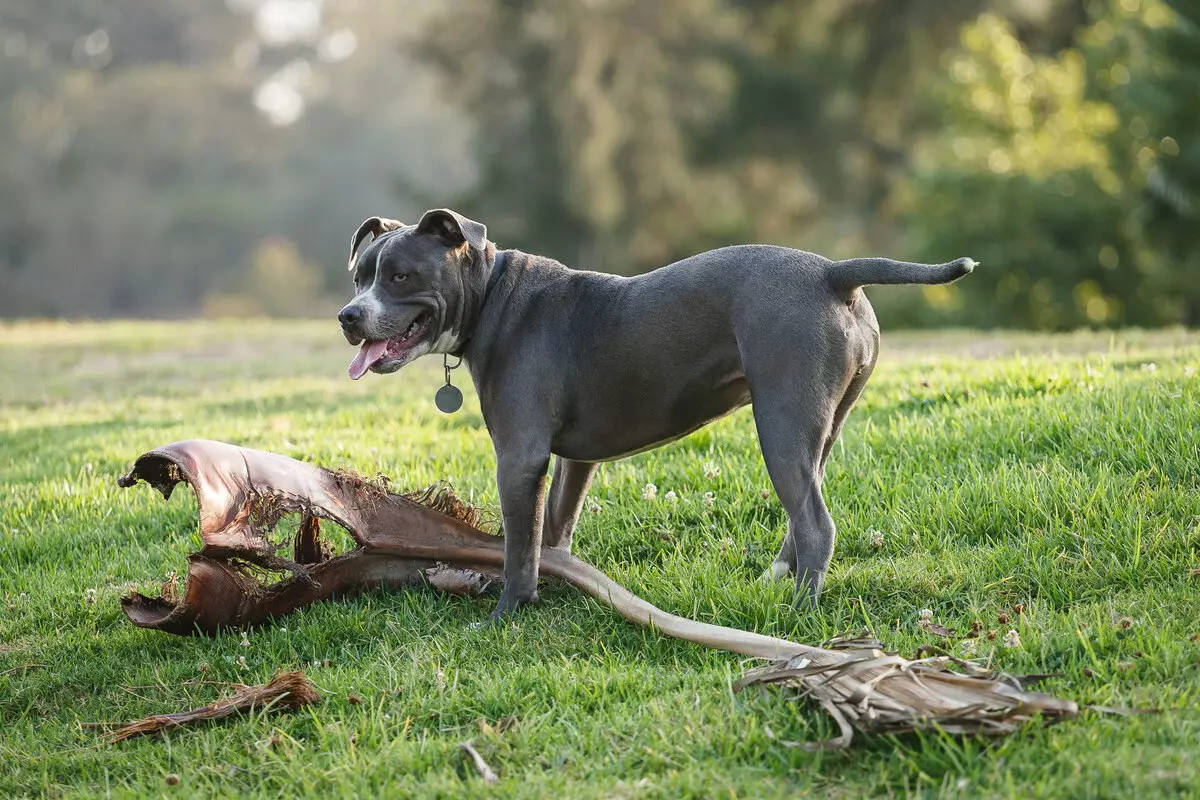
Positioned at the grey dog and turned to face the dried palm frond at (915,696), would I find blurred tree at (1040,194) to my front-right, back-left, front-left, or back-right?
back-left

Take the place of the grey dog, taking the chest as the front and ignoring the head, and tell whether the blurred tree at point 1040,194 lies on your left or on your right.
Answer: on your right

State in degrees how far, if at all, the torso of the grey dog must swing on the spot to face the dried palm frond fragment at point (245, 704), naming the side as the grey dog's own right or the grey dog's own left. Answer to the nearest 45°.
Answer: approximately 45° to the grey dog's own left

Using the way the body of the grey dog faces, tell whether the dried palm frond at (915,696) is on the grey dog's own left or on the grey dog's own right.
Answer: on the grey dog's own left

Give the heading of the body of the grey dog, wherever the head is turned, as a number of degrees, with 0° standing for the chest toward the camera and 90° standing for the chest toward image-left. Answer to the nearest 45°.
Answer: approximately 90°

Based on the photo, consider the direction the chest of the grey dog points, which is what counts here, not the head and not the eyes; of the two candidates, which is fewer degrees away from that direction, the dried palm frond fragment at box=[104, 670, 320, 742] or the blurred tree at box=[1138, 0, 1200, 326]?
the dried palm frond fragment
